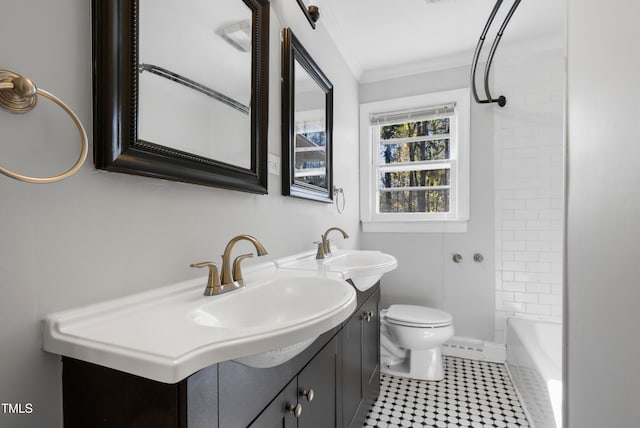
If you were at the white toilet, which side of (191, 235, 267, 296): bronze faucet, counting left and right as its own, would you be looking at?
left

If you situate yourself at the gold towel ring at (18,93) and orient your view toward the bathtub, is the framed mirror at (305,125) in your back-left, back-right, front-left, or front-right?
front-left

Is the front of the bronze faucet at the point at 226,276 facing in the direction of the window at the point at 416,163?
no

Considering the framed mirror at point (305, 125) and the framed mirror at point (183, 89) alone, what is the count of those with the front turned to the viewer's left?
0

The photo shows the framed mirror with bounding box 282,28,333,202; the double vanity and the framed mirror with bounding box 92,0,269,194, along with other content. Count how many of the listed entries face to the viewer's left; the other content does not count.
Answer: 0

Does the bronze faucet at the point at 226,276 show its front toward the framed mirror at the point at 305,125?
no

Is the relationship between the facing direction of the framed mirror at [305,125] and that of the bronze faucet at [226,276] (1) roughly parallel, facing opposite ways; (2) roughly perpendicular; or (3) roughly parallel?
roughly parallel

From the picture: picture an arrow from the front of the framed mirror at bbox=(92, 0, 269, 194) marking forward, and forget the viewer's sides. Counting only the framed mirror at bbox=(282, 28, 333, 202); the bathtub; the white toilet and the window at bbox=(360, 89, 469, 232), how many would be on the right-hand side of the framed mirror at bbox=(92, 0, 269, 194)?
0

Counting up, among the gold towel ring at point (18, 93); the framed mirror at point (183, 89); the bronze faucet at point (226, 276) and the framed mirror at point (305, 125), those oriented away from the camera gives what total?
0

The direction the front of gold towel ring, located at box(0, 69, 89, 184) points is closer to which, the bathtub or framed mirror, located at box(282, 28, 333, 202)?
the bathtub

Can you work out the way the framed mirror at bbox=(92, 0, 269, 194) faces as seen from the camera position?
facing the viewer and to the right of the viewer

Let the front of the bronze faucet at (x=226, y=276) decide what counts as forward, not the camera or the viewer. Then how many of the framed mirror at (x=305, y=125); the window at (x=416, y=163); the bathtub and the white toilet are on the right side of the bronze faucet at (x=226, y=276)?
0

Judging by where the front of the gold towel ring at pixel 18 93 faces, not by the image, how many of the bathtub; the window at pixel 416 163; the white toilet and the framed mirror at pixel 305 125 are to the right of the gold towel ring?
0

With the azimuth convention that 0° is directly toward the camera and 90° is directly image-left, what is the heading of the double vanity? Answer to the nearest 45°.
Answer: approximately 315°

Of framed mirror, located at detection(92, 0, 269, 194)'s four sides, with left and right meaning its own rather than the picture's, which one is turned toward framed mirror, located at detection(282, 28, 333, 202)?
left

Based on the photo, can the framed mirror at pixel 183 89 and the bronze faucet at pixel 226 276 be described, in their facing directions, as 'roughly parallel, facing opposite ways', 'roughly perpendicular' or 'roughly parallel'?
roughly parallel

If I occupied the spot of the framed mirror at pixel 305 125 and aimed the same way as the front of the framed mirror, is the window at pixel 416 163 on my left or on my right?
on my left

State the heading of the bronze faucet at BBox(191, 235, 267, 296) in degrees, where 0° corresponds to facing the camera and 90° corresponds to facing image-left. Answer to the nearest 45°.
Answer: approximately 315°
